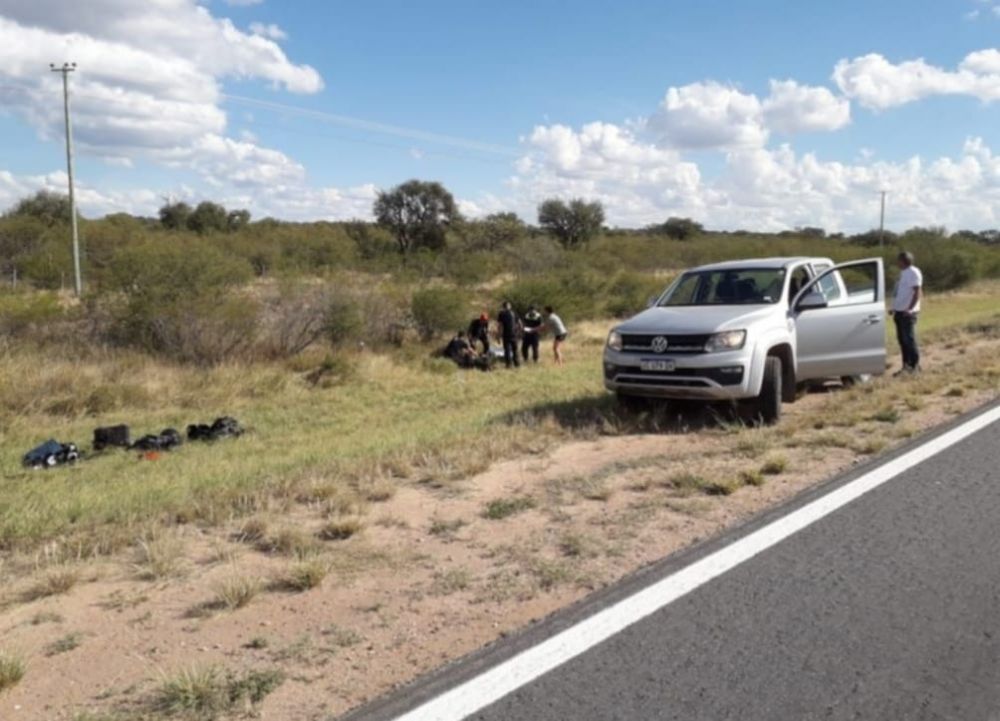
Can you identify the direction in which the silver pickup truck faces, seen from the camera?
facing the viewer and to the left of the viewer

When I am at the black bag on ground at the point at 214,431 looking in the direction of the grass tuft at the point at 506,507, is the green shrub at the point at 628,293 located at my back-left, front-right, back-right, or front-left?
back-left

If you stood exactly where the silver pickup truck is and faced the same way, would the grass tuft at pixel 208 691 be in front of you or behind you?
in front

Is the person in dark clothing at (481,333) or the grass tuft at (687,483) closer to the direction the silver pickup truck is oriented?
the grass tuft

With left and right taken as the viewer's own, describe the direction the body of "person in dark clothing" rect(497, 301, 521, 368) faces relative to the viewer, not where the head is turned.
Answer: facing away from the viewer

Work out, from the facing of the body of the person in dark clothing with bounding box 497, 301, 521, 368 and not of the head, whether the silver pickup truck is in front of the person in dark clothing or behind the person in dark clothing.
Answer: behind

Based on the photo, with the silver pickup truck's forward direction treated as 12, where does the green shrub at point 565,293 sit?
The green shrub is roughly at 4 o'clock from the silver pickup truck.

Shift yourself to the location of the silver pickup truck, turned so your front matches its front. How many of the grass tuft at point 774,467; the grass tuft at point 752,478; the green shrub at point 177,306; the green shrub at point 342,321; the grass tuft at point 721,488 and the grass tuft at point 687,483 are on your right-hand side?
2

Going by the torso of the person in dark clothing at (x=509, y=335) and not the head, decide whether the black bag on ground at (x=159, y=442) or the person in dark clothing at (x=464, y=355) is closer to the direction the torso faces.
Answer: the person in dark clothing

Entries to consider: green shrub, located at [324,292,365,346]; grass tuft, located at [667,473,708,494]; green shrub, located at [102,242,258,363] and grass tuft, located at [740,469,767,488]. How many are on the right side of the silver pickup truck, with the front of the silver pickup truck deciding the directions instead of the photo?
2

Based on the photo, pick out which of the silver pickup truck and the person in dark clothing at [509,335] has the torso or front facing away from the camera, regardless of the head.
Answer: the person in dark clothing

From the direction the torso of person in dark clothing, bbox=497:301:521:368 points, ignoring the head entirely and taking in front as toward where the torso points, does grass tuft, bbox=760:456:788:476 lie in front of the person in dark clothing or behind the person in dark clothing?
behind

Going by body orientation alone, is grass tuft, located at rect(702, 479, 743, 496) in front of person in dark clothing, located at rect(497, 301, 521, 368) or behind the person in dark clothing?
behind

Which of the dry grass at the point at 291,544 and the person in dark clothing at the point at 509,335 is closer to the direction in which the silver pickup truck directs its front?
the dry grass

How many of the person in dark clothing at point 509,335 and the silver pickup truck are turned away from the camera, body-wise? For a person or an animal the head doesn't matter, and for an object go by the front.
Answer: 1

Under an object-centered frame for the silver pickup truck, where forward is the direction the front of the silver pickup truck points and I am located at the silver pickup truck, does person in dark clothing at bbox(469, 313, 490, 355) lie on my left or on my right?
on my right
